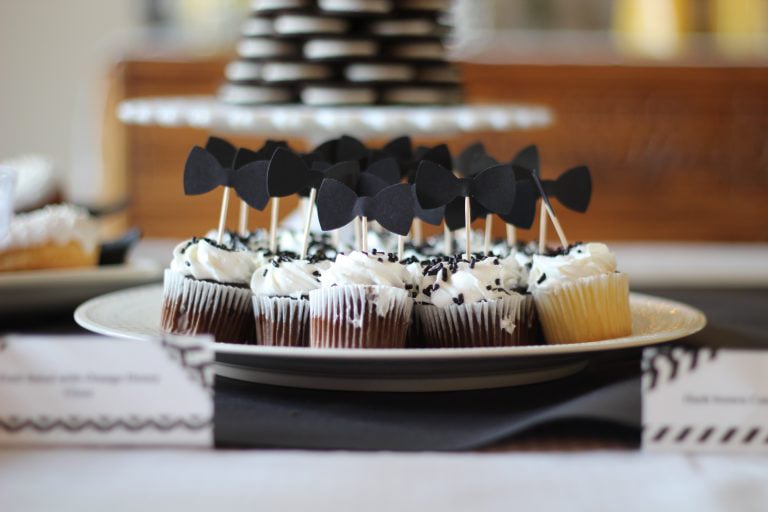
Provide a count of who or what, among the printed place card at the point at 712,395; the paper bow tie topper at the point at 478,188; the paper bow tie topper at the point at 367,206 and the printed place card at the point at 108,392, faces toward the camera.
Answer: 4

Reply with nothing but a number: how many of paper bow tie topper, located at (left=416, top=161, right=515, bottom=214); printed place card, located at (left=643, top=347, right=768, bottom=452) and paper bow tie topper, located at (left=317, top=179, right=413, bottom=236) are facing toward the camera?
3

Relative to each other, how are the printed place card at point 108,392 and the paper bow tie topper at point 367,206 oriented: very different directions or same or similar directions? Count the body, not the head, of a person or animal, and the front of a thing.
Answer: same or similar directions

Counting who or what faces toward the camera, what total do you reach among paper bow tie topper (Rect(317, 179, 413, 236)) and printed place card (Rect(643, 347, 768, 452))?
2

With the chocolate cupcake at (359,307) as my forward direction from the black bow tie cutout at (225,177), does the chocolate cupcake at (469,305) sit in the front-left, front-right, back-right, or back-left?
front-left

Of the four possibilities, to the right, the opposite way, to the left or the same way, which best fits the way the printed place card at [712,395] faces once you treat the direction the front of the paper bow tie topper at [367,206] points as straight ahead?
the same way

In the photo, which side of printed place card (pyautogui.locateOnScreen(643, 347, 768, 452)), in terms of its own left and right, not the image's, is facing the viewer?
front

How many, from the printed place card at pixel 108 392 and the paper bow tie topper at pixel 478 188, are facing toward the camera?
2

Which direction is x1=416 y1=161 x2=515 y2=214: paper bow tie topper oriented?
toward the camera
